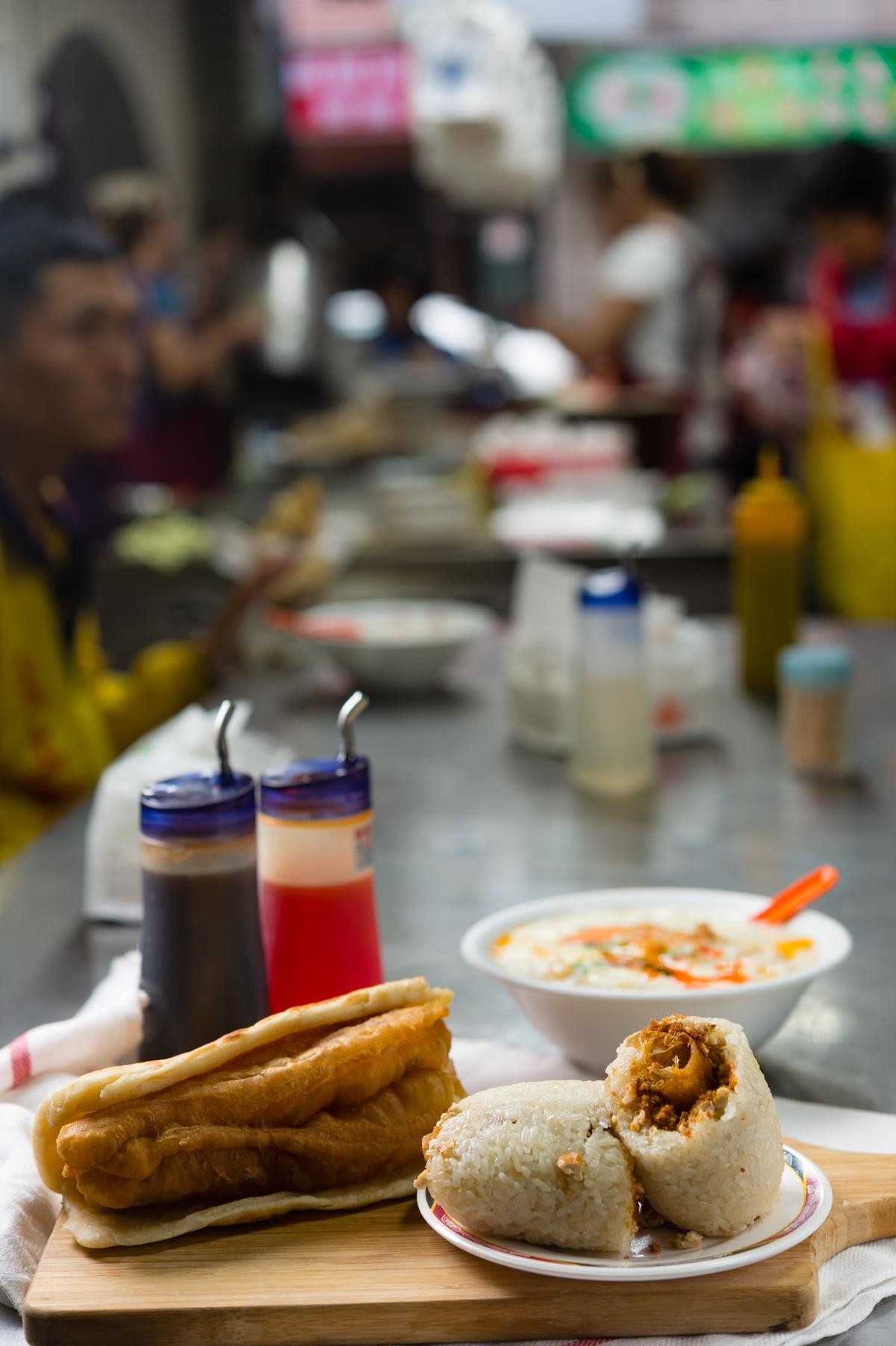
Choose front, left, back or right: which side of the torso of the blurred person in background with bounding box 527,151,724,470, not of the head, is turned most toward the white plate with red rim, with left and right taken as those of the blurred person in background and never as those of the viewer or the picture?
left

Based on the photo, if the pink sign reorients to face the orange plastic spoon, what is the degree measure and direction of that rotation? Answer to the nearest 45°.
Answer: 0° — it already faces it

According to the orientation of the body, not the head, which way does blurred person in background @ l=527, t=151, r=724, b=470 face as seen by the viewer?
to the viewer's left

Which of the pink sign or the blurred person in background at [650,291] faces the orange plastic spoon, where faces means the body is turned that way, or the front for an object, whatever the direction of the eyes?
the pink sign

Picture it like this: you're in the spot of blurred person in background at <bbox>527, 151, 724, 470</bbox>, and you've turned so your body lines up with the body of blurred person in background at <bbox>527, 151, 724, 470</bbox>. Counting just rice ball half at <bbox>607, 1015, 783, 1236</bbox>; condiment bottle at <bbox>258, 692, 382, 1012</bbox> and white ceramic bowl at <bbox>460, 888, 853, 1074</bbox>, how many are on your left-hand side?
3

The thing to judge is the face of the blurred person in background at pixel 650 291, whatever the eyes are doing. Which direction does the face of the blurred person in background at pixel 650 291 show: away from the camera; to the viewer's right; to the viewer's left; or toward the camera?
to the viewer's left

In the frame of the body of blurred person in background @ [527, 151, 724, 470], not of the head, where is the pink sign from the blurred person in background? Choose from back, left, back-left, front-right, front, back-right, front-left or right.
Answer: front-right

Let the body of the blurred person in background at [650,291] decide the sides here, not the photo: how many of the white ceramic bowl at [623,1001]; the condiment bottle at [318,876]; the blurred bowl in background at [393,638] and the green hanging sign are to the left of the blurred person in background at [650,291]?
3
